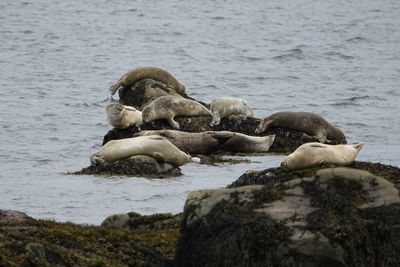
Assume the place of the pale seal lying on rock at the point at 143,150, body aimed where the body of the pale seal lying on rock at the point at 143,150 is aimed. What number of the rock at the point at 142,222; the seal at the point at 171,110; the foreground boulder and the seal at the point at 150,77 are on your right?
2

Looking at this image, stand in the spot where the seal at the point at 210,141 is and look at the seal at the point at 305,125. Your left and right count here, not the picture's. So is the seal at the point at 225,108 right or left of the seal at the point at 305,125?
left
